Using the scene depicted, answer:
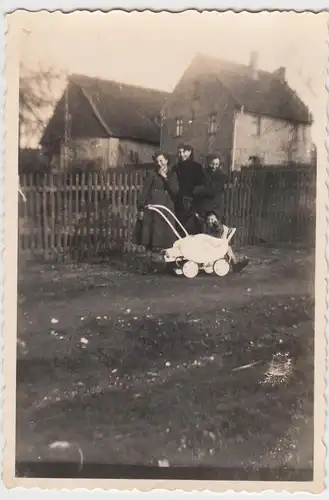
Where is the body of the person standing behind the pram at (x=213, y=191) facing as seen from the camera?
toward the camera
